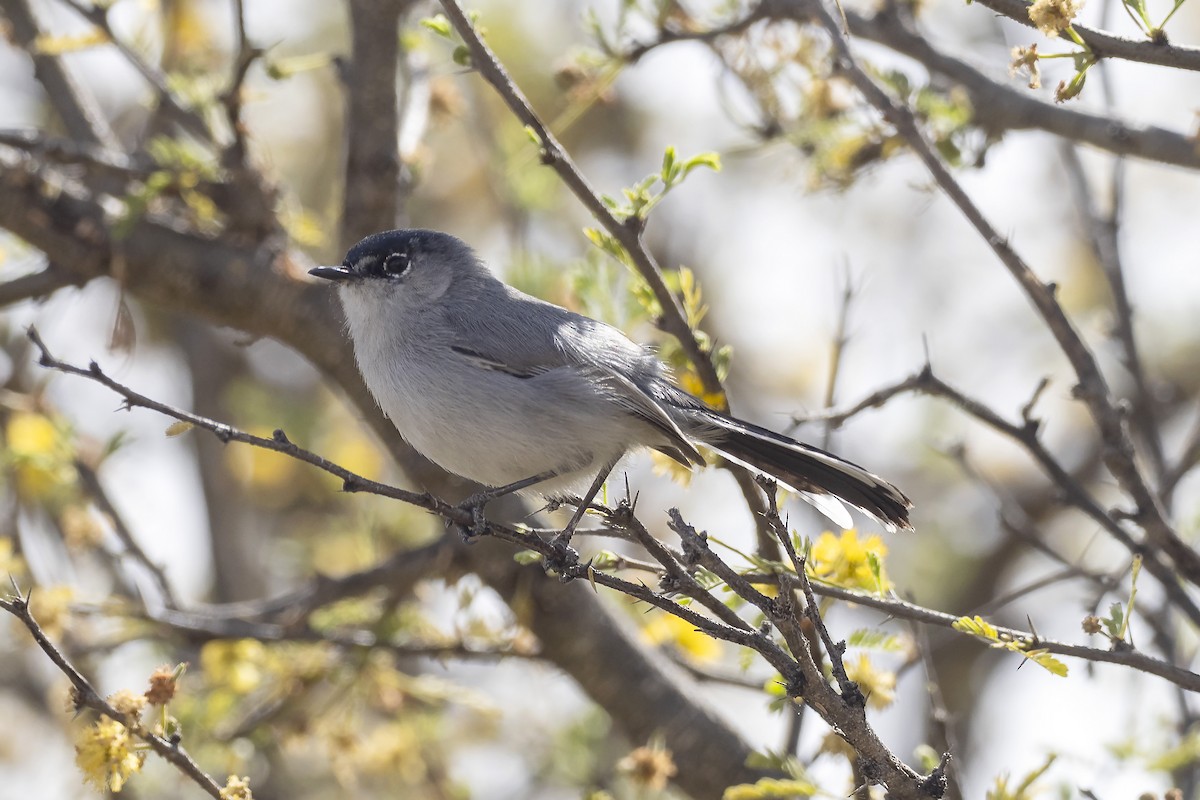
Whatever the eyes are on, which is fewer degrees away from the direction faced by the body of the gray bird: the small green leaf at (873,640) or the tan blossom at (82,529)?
the tan blossom

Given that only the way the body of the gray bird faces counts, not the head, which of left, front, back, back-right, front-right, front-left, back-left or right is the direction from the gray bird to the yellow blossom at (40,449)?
front-right

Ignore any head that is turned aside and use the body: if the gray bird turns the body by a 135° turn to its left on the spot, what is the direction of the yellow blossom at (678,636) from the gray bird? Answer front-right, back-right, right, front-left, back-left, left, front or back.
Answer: left

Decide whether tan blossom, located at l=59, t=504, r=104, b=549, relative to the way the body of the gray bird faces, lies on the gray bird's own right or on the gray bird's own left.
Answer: on the gray bird's own right

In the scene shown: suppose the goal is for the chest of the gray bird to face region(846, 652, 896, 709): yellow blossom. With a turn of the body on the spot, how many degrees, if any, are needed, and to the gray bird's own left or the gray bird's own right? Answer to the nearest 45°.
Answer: approximately 180°

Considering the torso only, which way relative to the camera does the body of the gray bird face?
to the viewer's left

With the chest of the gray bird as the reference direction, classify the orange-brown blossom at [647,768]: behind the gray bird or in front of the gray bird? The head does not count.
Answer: behind
